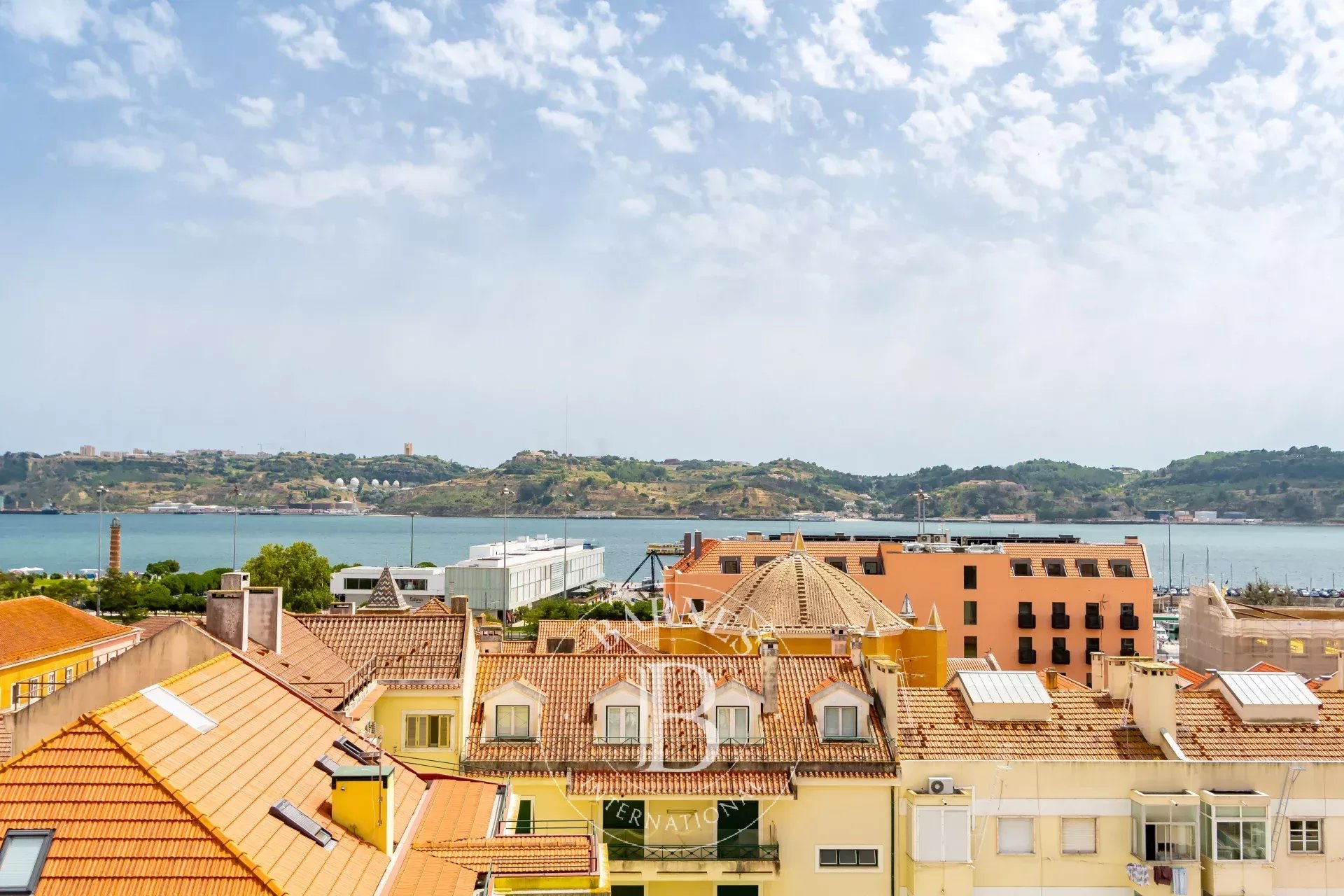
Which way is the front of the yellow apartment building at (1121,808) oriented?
toward the camera

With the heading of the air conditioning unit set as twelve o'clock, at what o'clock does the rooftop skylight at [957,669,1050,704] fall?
The rooftop skylight is roughly at 7 o'clock from the air conditioning unit.

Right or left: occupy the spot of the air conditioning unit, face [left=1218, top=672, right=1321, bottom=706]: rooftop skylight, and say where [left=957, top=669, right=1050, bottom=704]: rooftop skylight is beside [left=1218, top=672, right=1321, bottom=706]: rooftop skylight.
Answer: left

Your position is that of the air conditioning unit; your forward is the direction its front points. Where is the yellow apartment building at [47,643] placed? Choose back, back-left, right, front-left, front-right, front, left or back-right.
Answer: right

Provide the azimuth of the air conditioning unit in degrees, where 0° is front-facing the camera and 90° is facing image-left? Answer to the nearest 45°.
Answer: approximately 0°

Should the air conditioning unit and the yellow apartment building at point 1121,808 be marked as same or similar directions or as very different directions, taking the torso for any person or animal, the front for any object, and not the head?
same or similar directions

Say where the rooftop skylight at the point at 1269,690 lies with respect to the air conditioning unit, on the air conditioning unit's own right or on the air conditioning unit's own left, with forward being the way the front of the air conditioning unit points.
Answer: on the air conditioning unit's own left
